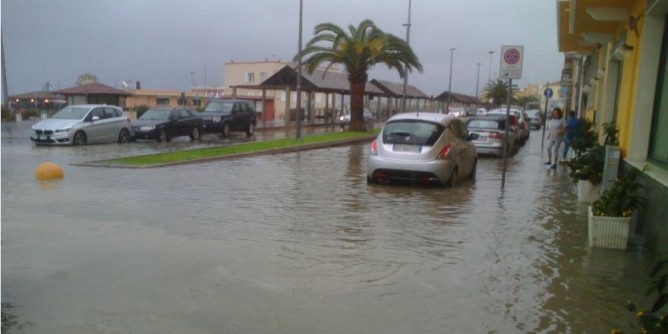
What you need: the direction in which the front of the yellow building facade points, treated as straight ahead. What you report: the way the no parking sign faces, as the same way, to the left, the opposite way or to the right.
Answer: to the left

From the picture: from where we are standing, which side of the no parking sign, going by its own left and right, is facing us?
front

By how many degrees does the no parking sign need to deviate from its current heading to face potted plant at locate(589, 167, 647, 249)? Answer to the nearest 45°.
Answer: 0° — it already faces it

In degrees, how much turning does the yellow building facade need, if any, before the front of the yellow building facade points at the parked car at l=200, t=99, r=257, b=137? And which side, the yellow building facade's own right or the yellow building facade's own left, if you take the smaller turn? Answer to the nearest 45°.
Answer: approximately 45° to the yellow building facade's own right

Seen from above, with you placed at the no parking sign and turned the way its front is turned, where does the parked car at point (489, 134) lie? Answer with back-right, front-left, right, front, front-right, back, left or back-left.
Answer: back

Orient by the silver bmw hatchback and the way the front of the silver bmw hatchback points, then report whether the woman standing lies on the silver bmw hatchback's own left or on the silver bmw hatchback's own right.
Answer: on the silver bmw hatchback's own left

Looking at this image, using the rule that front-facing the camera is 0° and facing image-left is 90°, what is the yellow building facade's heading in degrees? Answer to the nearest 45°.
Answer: approximately 90°

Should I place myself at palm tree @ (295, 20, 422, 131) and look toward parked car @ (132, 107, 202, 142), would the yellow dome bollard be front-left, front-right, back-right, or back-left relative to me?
front-left

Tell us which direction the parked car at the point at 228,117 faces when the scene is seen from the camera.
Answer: facing the viewer and to the left of the viewer

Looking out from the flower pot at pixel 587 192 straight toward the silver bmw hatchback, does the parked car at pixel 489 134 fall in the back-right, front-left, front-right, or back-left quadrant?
front-right

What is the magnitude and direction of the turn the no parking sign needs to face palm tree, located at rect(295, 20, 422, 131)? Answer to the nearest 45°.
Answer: approximately 135° to its right

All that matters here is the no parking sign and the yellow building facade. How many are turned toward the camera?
1
